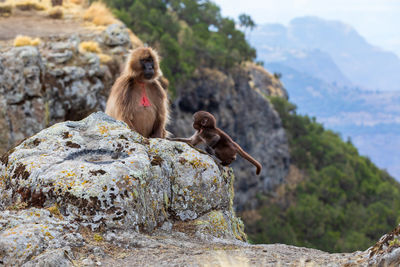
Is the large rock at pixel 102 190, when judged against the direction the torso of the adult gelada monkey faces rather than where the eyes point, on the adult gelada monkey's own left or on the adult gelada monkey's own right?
on the adult gelada monkey's own right

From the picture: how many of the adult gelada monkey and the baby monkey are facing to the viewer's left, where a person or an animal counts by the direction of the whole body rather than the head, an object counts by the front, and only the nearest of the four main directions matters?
1

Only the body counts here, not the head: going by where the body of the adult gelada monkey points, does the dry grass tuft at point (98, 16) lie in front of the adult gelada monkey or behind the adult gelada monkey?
behind

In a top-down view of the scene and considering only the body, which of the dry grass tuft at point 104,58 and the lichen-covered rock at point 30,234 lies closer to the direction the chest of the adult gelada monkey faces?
the lichen-covered rock

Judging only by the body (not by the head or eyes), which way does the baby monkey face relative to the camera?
to the viewer's left

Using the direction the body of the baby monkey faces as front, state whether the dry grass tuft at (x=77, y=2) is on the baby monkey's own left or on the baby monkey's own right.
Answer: on the baby monkey's own right
